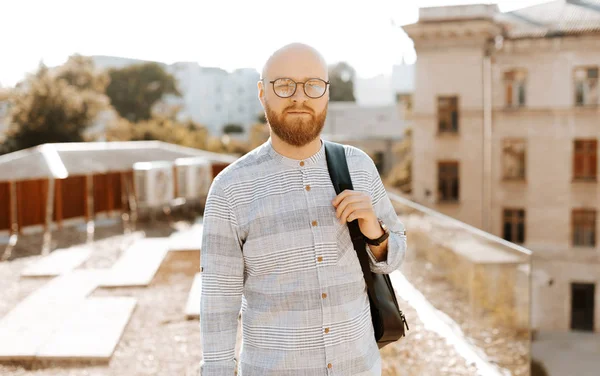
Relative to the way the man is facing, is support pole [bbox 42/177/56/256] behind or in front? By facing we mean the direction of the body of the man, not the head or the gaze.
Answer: behind

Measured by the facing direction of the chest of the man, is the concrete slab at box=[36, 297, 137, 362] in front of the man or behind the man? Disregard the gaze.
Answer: behind

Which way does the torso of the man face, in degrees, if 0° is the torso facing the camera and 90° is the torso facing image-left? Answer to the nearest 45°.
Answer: approximately 0°

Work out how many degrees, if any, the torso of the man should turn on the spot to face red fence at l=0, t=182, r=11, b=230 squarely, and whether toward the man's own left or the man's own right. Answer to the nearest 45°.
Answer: approximately 135° to the man's own right

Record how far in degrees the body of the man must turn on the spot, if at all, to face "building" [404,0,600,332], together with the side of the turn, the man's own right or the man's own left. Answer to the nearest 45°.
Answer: approximately 180°

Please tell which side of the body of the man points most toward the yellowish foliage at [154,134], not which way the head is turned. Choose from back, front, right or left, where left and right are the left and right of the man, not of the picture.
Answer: back

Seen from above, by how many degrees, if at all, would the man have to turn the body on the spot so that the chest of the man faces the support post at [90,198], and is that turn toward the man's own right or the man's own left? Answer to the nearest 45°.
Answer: approximately 180°

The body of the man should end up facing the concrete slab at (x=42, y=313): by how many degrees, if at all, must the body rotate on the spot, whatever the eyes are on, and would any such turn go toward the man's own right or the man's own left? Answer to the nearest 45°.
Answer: approximately 135° to the man's own right

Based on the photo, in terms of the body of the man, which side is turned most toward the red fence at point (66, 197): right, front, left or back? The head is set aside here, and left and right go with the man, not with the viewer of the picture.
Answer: back
